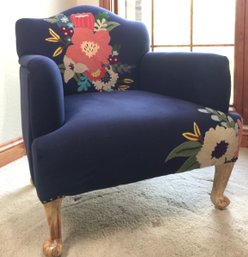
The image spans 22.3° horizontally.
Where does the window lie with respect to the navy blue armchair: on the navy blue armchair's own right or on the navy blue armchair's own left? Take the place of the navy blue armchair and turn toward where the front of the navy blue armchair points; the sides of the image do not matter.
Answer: on the navy blue armchair's own left
